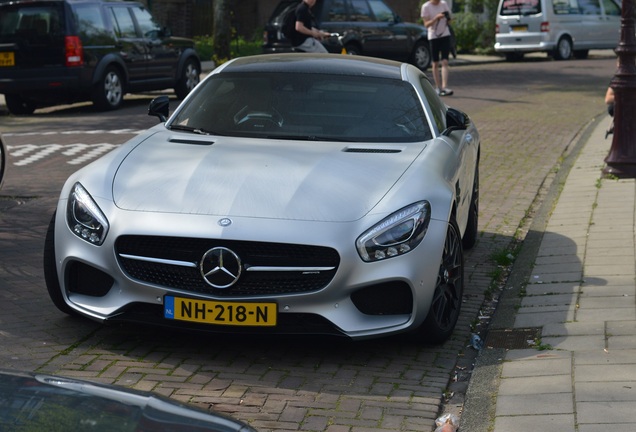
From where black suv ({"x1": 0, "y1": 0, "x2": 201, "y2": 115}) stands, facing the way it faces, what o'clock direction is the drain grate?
The drain grate is roughly at 4 o'clock from the black suv.

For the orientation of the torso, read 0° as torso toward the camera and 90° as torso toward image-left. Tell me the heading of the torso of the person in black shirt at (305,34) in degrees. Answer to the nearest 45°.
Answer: approximately 270°

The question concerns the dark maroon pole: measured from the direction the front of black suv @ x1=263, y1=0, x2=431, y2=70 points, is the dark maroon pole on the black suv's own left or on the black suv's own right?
on the black suv's own right

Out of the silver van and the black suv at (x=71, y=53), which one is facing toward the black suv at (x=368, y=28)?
the black suv at (x=71, y=53)

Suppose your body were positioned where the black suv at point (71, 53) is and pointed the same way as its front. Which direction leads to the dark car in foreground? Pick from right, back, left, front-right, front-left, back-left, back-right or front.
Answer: back-right

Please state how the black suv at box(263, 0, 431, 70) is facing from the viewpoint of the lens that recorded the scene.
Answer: facing away from the viewer and to the right of the viewer

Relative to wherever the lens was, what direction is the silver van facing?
facing away from the viewer and to the right of the viewer

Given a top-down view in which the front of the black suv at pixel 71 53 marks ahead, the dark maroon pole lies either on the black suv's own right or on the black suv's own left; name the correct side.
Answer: on the black suv's own right

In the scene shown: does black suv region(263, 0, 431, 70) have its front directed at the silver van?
yes

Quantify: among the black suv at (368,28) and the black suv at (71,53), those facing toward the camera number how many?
0

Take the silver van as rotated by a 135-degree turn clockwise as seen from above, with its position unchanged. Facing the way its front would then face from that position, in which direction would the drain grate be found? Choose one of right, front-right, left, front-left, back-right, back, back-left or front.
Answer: front

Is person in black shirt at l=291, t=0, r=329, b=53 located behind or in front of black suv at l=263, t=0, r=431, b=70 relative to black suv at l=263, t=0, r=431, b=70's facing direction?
behind

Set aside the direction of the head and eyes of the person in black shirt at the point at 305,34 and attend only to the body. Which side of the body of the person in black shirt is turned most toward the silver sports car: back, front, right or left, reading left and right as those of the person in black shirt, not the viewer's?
right

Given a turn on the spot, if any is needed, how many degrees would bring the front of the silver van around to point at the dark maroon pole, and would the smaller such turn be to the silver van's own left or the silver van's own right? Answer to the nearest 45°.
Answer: approximately 135° to the silver van's own right

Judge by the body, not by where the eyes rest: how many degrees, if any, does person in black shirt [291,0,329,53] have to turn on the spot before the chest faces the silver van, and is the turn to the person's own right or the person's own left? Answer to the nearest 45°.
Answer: approximately 45° to the person's own left

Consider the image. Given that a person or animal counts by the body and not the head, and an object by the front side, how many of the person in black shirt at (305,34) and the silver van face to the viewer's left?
0

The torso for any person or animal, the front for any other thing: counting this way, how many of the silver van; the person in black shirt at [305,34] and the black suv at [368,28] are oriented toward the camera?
0
